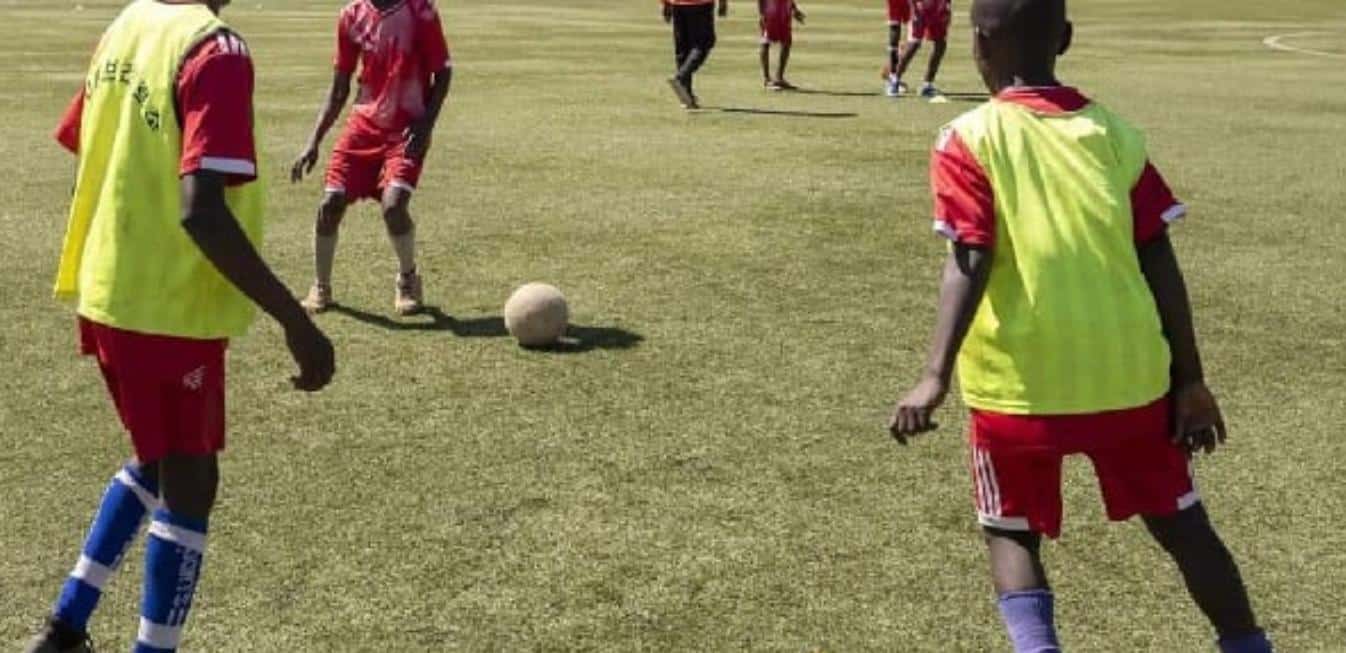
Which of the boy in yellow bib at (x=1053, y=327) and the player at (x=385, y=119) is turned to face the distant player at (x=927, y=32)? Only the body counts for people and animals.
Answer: the boy in yellow bib

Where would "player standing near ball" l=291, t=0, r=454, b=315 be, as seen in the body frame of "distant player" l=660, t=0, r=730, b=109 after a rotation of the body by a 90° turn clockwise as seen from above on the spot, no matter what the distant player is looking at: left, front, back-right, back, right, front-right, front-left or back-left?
front-left

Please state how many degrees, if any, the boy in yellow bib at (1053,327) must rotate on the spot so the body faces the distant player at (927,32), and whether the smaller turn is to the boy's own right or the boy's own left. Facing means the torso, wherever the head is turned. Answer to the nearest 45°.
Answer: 0° — they already face them

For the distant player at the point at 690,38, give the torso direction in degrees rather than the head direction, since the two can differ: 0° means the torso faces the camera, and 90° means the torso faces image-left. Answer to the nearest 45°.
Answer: approximately 315°

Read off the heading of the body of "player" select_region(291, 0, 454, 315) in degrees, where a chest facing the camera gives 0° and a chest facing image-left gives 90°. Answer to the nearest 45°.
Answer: approximately 0°

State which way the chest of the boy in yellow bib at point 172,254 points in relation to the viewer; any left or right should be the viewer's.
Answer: facing away from the viewer and to the right of the viewer

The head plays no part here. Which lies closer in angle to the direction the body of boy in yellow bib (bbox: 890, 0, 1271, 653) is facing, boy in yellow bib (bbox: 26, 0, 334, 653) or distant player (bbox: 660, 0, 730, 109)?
the distant player

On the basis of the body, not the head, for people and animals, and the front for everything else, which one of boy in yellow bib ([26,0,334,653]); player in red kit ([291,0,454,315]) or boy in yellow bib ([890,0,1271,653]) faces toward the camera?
the player in red kit

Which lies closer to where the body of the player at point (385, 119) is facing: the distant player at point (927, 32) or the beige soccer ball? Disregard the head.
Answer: the beige soccer ball

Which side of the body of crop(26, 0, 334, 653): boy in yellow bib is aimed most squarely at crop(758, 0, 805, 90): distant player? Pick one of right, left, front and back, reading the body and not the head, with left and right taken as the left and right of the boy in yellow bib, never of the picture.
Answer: front

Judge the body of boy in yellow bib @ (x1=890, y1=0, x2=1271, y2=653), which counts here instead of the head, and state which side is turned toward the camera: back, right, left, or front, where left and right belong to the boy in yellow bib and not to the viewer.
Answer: back

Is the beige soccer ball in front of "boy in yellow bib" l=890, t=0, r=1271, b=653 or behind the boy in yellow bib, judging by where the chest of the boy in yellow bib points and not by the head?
in front

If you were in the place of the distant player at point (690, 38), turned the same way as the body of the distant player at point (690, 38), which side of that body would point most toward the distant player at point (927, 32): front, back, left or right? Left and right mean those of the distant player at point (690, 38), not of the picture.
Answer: left

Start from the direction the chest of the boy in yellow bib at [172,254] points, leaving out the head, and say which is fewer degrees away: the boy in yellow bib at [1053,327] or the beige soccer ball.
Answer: the beige soccer ball

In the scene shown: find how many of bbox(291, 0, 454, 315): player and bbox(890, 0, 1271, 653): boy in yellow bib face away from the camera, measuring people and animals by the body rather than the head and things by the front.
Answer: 1

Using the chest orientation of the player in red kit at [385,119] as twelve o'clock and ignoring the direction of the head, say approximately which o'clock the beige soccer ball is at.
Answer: The beige soccer ball is roughly at 11 o'clock from the player in red kit.

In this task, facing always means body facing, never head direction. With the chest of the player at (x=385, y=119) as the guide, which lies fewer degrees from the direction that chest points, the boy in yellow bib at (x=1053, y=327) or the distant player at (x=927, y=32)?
the boy in yellow bib
